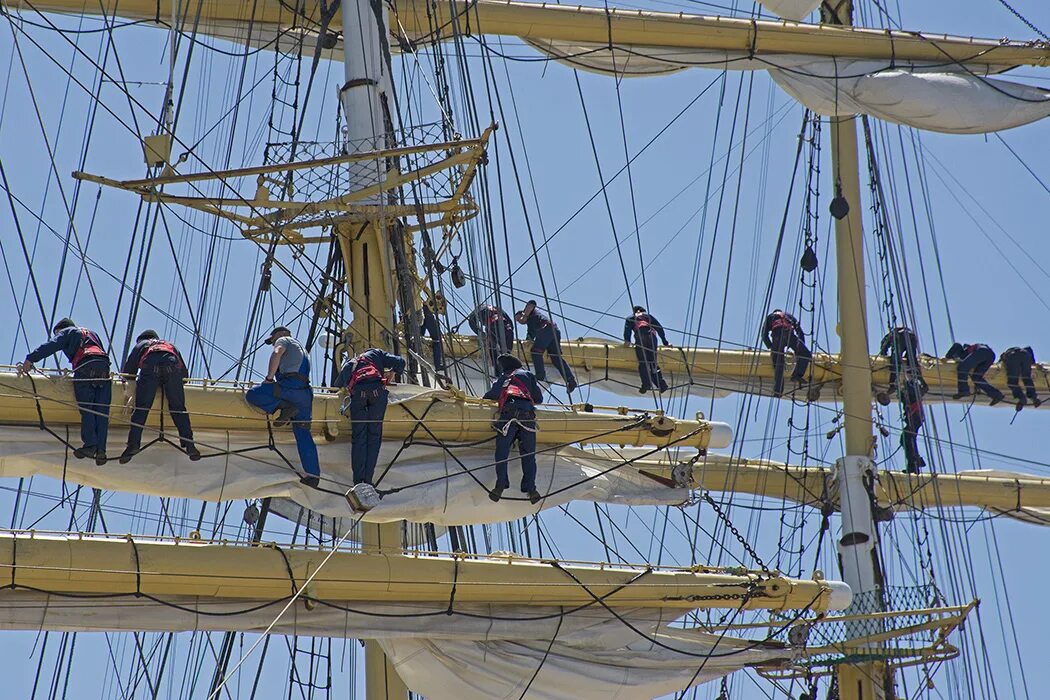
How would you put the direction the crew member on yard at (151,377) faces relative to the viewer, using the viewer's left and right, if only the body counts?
facing away from the viewer

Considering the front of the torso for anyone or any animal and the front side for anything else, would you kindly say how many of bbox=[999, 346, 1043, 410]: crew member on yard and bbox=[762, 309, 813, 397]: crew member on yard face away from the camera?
2

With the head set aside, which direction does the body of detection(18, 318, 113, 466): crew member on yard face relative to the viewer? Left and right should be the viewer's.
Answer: facing away from the viewer and to the left of the viewer

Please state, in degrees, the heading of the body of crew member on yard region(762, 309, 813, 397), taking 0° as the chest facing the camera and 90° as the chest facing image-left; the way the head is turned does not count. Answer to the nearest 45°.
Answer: approximately 180°

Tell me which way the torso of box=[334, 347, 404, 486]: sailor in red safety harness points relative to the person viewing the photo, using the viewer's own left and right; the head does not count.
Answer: facing away from the viewer

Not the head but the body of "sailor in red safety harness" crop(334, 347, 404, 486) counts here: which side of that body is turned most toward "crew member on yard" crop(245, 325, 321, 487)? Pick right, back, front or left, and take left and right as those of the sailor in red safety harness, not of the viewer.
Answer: left

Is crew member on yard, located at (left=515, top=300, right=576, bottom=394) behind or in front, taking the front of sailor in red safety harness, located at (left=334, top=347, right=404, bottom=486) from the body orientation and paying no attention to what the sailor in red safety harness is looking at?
in front

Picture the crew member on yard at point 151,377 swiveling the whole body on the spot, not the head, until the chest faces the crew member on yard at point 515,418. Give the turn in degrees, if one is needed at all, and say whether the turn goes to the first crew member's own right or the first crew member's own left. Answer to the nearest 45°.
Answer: approximately 90° to the first crew member's own right

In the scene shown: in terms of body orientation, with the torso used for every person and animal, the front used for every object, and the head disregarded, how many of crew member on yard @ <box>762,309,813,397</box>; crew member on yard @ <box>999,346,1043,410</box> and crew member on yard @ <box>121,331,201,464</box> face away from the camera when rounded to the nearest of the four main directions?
3

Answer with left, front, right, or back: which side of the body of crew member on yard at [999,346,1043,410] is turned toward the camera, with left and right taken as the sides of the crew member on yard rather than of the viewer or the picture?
back

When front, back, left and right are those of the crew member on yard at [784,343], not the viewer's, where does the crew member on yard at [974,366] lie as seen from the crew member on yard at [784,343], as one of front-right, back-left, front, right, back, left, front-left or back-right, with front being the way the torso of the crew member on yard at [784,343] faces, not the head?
front-right
